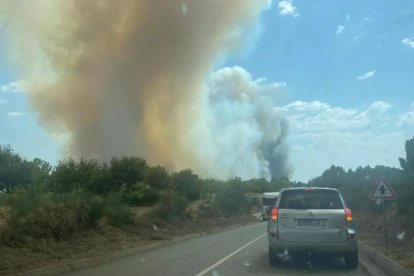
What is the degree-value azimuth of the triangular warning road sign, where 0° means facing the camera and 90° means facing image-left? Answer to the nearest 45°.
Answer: approximately 0°

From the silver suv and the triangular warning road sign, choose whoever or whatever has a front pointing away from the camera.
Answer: the silver suv

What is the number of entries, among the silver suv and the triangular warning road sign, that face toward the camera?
1

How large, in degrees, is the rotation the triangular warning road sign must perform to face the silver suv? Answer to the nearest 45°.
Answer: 0° — it already faces it

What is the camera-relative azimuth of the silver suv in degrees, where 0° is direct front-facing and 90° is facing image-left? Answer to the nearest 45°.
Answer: approximately 180°

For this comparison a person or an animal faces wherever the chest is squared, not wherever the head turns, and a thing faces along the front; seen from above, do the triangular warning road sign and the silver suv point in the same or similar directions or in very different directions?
very different directions

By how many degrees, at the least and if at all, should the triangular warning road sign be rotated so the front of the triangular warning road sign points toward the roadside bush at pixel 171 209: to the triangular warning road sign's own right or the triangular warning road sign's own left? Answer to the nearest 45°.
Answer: approximately 135° to the triangular warning road sign's own right
